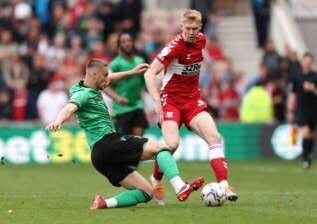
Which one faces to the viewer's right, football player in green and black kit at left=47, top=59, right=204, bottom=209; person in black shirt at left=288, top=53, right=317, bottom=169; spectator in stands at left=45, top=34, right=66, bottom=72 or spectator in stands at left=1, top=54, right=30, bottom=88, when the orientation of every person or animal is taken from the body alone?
the football player in green and black kit

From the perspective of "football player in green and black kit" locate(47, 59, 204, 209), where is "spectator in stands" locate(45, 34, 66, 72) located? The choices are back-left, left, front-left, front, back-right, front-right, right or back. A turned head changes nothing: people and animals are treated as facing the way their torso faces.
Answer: left

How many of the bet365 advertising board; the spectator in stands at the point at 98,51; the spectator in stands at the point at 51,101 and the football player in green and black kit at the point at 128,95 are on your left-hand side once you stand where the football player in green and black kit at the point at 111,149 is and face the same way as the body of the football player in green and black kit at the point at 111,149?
4

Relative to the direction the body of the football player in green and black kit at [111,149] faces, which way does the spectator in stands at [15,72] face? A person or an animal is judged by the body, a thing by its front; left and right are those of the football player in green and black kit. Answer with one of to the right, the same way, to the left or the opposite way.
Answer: to the right

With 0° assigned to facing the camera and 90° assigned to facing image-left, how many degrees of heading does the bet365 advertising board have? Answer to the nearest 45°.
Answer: approximately 0°

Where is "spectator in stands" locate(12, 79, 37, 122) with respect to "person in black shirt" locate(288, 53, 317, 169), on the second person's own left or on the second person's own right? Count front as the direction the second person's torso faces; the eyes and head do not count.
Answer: on the second person's own right

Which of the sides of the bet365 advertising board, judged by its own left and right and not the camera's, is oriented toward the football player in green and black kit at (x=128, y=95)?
front

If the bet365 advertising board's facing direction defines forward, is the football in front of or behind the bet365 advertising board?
in front

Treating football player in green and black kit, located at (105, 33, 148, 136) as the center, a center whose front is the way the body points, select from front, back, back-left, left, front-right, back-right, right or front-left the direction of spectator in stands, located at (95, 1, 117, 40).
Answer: back-left

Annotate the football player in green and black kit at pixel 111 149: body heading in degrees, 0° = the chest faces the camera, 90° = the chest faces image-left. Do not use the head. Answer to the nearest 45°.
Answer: approximately 270°
